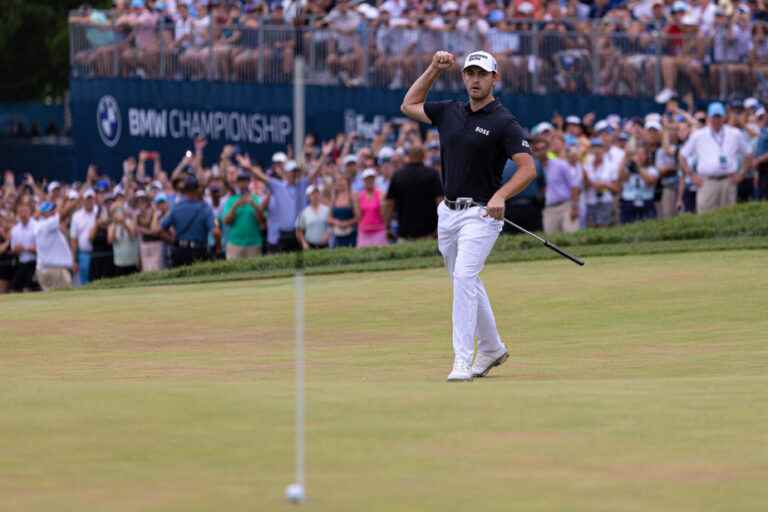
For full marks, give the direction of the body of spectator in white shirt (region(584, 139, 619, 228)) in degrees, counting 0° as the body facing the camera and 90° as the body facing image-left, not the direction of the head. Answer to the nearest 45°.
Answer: approximately 0°

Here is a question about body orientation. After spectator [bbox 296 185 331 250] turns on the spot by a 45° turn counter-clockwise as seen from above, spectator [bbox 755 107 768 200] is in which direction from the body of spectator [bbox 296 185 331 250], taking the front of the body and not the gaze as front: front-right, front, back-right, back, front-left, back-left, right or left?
front-left

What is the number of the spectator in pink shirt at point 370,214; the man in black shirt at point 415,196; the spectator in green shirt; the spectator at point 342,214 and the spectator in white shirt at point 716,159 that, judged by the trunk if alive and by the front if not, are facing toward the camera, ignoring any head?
4

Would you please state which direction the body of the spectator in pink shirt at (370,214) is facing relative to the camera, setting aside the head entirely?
toward the camera

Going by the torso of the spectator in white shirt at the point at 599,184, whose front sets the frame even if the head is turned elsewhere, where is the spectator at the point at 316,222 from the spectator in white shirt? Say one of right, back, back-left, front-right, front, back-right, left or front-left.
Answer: right

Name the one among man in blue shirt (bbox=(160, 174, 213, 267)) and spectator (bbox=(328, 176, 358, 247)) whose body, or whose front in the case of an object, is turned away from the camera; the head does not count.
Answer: the man in blue shirt

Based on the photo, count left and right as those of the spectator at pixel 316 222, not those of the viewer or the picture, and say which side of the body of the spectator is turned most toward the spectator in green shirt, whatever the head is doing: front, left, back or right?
right

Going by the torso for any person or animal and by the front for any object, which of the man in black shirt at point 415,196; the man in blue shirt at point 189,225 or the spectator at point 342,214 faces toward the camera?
the spectator

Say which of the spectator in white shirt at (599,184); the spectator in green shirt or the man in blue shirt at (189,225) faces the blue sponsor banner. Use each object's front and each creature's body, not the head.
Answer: the man in blue shirt

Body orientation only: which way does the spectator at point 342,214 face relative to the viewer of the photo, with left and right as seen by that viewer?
facing the viewer

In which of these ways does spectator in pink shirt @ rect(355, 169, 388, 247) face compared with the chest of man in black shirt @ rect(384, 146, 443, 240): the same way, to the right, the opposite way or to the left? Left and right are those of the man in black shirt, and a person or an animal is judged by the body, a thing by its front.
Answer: the opposite way

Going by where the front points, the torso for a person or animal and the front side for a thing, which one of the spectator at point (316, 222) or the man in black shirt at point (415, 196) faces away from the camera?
the man in black shirt

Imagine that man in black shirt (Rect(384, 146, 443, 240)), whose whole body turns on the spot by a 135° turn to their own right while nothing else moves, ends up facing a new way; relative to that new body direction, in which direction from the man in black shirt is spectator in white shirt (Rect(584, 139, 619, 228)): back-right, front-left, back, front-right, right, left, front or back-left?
left

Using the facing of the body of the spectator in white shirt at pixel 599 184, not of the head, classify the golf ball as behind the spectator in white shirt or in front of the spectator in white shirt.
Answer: in front

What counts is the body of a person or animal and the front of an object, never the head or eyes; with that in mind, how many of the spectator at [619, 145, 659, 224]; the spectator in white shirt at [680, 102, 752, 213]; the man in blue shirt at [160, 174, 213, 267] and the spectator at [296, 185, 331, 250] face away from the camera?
1
